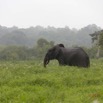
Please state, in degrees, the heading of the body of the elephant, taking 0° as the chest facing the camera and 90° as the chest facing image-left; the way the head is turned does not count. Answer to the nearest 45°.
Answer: approximately 90°
